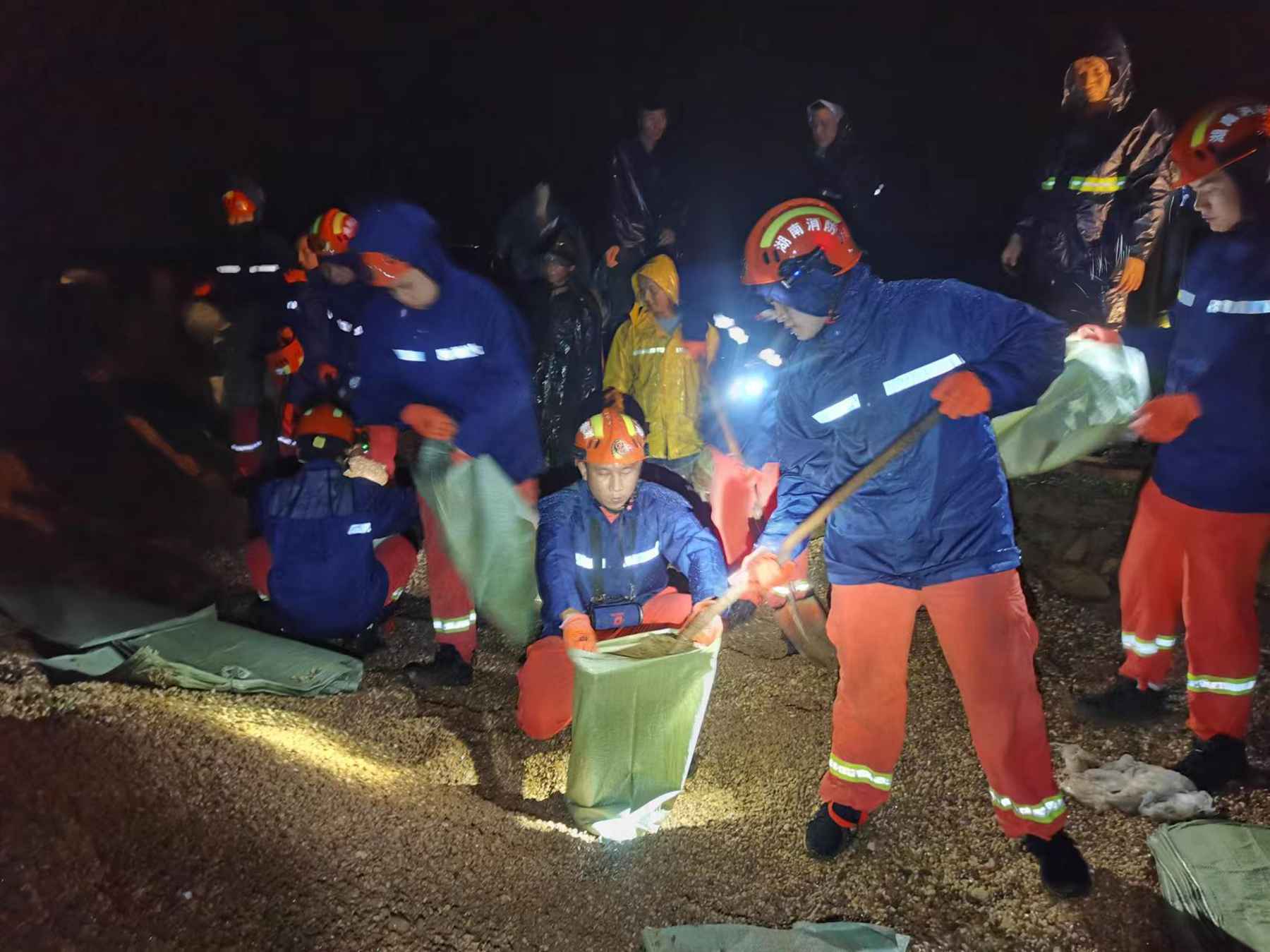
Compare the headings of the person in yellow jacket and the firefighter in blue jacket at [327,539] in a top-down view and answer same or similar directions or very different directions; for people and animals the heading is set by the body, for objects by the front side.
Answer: very different directions

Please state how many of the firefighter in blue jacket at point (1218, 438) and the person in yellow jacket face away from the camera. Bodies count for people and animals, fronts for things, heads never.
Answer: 0

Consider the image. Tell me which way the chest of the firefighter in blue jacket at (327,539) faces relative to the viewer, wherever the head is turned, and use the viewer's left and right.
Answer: facing away from the viewer

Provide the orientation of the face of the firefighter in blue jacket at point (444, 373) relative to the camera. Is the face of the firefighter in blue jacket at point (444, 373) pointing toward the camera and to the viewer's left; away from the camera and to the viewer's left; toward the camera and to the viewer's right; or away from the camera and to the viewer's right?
toward the camera and to the viewer's left

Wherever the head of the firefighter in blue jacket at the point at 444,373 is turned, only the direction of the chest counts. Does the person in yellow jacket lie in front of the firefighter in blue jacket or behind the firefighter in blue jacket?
behind

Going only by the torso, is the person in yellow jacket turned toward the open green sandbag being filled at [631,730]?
yes

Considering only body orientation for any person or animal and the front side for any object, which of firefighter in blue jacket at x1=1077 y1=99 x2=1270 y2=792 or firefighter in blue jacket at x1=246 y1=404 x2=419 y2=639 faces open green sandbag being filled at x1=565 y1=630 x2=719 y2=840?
firefighter in blue jacket at x1=1077 y1=99 x2=1270 y2=792

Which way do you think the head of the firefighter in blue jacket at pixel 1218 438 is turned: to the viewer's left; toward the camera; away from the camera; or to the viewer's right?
to the viewer's left

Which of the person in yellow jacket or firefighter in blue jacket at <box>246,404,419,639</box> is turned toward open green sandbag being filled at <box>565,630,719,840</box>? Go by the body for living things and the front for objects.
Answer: the person in yellow jacket

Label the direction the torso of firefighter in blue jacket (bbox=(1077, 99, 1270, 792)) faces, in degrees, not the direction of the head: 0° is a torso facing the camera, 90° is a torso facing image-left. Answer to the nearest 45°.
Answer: approximately 45°

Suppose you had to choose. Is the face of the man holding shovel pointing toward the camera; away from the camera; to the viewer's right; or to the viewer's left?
to the viewer's left

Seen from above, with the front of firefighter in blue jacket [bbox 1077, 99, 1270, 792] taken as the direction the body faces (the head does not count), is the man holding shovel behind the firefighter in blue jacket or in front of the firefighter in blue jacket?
in front

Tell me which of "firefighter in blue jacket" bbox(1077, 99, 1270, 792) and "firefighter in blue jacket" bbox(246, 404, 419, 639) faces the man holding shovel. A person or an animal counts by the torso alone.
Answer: "firefighter in blue jacket" bbox(1077, 99, 1270, 792)

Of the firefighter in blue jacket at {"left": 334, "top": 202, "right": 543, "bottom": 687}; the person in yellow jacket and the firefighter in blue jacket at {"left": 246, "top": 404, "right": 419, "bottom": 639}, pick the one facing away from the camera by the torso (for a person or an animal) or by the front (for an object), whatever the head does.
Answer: the firefighter in blue jacket at {"left": 246, "top": 404, "right": 419, "bottom": 639}
